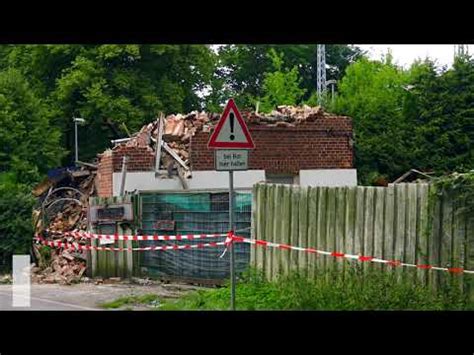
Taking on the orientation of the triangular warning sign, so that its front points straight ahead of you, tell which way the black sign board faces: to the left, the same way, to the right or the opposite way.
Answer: the same way

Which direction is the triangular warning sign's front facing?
toward the camera

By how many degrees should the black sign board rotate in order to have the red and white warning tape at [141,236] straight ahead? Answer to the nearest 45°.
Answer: approximately 45° to its left

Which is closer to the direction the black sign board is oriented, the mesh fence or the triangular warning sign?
the triangular warning sign

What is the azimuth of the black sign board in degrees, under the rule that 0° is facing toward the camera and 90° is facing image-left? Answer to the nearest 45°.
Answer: approximately 0°

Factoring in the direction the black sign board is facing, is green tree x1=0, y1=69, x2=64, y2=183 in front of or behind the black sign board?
behind

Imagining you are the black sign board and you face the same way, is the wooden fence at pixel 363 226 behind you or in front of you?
in front

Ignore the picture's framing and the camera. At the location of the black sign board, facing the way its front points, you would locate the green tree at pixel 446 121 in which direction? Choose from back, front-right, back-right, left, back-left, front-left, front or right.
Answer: back-left

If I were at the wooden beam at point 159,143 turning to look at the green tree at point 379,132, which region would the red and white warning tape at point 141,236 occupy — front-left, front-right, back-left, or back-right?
back-right

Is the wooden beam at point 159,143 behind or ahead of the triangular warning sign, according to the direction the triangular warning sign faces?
behind

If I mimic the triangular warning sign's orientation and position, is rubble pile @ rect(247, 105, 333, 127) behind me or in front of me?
behind

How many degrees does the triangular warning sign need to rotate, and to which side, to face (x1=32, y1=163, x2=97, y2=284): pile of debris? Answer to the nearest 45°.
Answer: approximately 135° to its right

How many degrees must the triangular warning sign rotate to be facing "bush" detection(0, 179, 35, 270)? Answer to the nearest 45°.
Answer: approximately 135° to its right
